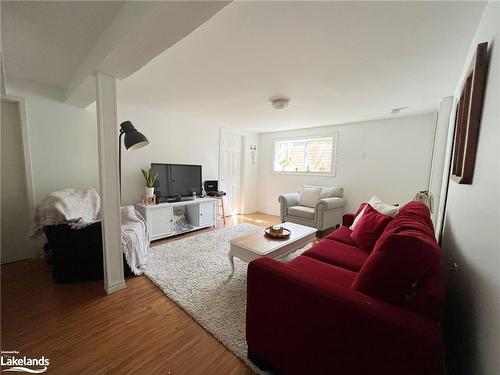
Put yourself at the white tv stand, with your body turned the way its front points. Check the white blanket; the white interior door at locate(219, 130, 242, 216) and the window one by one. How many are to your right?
1

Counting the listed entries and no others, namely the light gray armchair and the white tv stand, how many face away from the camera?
0

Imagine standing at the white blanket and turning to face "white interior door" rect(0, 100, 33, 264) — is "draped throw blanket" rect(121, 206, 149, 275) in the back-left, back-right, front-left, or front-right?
back-right

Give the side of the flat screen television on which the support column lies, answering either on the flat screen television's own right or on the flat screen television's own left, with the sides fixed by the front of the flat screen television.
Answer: on the flat screen television's own right

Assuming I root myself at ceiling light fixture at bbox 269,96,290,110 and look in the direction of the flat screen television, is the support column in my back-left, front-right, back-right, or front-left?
front-left

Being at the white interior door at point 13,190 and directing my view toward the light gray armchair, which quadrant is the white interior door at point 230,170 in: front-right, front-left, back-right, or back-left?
front-left

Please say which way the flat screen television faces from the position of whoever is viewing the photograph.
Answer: facing the viewer and to the right of the viewer

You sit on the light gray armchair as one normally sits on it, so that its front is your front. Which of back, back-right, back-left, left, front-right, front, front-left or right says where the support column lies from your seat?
front

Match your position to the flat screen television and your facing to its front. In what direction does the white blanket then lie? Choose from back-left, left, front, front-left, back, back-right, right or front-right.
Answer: right

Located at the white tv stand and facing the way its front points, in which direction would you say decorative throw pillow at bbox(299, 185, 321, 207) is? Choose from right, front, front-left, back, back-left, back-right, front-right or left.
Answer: front-left

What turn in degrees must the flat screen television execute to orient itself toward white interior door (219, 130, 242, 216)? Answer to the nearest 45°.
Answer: approximately 90° to its left

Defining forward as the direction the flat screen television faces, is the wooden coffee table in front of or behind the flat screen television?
in front

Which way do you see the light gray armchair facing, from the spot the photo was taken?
facing the viewer and to the left of the viewer

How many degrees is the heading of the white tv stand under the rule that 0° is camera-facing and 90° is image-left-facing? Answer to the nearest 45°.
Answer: approximately 315°
